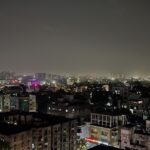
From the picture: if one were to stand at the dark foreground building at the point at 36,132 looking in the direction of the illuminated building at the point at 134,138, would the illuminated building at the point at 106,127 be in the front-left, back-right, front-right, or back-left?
front-left

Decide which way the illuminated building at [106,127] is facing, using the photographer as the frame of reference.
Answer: facing the viewer and to the left of the viewer

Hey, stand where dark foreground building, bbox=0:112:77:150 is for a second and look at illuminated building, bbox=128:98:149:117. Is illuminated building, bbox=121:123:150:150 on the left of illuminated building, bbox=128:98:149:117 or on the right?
right

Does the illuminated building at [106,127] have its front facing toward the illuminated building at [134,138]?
no

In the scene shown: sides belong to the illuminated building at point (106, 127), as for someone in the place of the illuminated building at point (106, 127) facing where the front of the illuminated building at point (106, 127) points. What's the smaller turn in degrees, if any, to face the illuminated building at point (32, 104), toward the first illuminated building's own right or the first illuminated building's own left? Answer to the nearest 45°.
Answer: approximately 90° to the first illuminated building's own right

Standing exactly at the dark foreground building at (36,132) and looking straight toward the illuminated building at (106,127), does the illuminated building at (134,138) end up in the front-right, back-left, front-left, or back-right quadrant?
front-right

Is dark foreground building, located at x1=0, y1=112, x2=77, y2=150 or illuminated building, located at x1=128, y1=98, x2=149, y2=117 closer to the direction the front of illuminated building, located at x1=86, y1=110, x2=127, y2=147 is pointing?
the dark foreground building

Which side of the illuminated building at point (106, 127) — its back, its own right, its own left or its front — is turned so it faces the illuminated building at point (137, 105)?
back

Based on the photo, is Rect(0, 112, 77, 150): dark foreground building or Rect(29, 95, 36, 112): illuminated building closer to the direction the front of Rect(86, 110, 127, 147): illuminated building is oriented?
the dark foreground building
